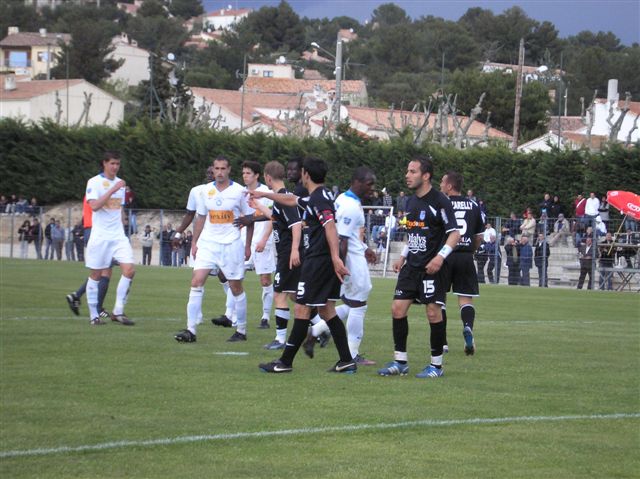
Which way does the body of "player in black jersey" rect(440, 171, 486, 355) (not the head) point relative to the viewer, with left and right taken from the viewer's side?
facing away from the viewer

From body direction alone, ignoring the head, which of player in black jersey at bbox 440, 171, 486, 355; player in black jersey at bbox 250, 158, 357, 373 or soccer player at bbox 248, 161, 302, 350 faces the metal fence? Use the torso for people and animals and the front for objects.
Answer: player in black jersey at bbox 440, 171, 486, 355

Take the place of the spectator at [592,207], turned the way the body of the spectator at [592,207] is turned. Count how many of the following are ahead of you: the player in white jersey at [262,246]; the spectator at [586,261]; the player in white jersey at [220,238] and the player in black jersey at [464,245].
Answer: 4

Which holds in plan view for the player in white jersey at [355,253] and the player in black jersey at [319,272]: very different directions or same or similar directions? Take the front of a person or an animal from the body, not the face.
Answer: very different directions

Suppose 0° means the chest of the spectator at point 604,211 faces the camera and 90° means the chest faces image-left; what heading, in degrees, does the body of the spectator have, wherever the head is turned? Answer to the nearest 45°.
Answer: approximately 0°

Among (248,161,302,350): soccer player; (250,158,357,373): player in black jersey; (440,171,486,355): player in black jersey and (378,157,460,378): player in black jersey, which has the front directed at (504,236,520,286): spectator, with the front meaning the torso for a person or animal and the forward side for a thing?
(440,171,486,355): player in black jersey

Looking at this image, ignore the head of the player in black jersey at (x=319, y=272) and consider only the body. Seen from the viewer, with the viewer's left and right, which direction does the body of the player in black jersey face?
facing to the left of the viewer

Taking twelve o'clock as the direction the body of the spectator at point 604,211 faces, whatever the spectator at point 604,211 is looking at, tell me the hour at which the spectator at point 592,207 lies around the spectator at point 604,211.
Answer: the spectator at point 592,207 is roughly at 3 o'clock from the spectator at point 604,211.

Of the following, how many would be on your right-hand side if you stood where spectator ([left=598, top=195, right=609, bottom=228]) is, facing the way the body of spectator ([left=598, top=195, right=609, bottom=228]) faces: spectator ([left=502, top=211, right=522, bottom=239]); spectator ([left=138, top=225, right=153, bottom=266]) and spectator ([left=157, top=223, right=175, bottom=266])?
3

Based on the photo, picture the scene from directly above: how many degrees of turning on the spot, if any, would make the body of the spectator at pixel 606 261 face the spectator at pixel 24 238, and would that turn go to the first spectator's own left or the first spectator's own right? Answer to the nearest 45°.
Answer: approximately 45° to the first spectator's own right

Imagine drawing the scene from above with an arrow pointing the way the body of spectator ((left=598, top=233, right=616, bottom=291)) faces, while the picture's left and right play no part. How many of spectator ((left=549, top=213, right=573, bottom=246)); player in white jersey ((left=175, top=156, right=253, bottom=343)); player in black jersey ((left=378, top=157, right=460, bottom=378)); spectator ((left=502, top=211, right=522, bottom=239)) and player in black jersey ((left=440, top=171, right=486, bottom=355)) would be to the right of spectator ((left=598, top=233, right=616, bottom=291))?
2
